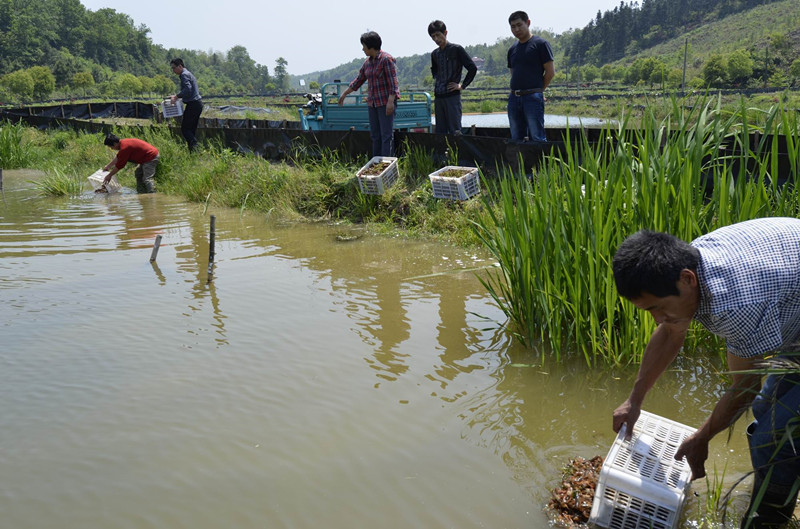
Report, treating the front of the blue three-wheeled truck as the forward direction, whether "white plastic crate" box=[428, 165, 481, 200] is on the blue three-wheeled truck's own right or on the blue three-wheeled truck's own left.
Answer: on the blue three-wheeled truck's own left

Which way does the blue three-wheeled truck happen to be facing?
to the viewer's left

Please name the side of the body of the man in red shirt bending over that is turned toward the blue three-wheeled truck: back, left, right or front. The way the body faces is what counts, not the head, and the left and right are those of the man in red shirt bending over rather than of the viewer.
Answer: back

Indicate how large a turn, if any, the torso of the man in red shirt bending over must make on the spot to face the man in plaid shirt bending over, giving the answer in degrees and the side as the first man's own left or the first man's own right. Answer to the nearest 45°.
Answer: approximately 90° to the first man's own left

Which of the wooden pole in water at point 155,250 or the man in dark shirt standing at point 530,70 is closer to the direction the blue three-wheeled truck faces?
the wooden pole in water

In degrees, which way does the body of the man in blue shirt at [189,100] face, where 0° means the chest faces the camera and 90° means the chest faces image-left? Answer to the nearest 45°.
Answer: approximately 90°

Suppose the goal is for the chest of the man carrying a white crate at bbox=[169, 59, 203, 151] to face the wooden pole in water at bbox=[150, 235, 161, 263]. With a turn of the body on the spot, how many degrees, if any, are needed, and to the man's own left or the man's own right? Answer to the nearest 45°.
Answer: approximately 90° to the man's own left

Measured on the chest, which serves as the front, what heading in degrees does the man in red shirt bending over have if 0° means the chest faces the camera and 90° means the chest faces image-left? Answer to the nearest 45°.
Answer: approximately 90°

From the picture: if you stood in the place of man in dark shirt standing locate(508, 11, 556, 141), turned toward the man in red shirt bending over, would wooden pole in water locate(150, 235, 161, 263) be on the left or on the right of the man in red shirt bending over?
left

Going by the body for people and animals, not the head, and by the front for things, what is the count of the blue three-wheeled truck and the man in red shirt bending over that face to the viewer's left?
2

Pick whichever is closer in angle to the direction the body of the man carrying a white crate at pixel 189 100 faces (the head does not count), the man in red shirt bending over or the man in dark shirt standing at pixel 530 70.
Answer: the man in red shirt bending over

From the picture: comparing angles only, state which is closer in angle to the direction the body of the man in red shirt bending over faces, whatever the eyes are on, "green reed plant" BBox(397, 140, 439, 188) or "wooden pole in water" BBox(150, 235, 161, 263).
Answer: the wooden pole in water
